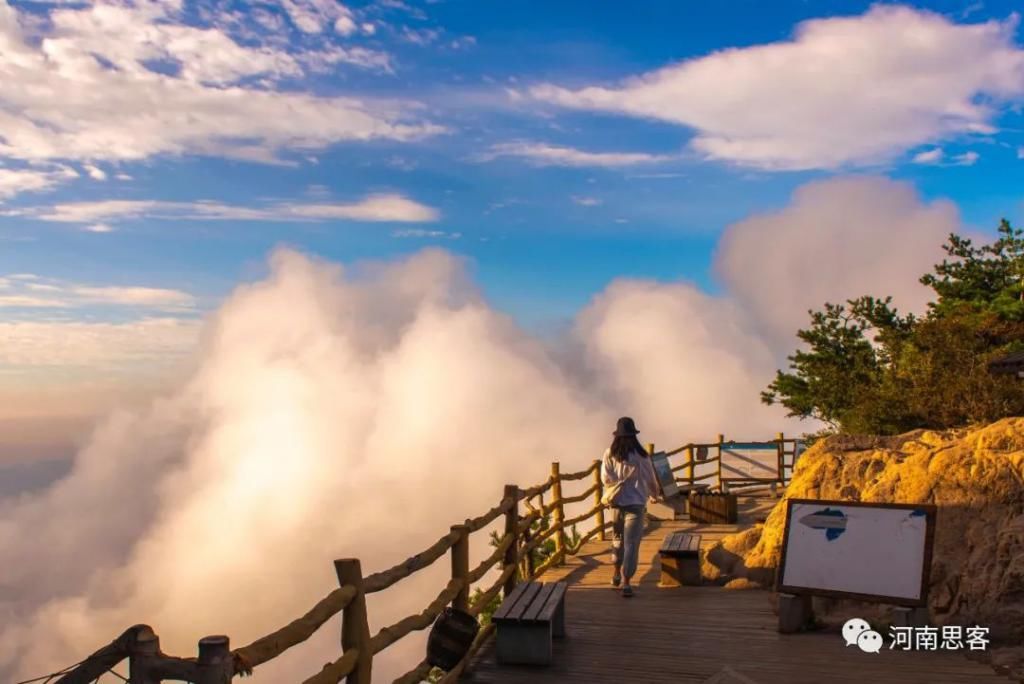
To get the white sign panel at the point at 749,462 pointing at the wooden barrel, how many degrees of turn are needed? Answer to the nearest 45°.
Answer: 0° — it already faces it

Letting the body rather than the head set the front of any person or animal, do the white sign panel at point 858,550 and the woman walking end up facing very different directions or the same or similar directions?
very different directions

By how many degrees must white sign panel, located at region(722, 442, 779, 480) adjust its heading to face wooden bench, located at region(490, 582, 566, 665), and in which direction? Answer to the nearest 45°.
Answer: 0° — it already faces it

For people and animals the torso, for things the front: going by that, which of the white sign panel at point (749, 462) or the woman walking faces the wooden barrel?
the white sign panel

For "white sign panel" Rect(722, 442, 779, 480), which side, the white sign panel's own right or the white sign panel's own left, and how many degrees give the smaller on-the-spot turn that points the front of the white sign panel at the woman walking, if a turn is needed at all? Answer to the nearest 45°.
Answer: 0° — it already faces them

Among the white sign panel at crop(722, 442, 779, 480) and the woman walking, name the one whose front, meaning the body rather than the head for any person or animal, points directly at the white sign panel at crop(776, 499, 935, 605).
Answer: the white sign panel at crop(722, 442, 779, 480)

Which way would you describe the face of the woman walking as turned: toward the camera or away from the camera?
away from the camera

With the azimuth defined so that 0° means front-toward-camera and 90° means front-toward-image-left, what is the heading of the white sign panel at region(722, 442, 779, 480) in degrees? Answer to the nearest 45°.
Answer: approximately 0°

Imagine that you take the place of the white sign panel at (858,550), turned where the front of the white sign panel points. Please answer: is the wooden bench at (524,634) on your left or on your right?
on your right

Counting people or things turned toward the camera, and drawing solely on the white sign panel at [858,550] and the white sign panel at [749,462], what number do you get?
2

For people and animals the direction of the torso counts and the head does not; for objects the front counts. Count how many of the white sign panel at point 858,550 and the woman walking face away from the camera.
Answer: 1

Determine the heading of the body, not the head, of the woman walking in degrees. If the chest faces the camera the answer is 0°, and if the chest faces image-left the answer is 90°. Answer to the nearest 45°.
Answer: approximately 180°
